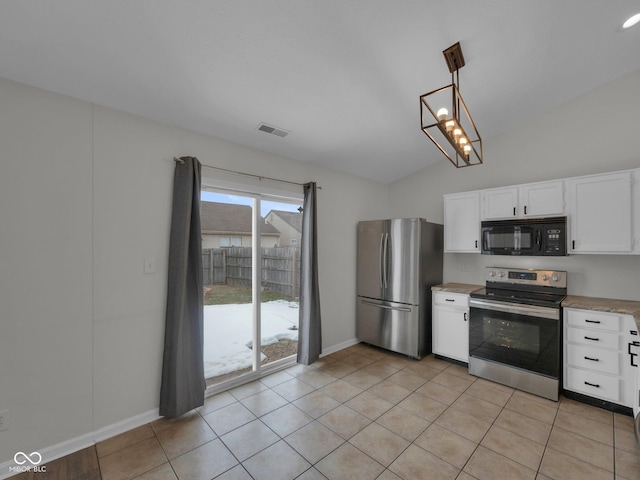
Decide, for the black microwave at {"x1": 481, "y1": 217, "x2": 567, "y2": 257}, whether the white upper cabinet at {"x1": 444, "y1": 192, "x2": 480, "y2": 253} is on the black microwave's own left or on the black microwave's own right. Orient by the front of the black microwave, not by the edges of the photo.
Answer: on the black microwave's own right

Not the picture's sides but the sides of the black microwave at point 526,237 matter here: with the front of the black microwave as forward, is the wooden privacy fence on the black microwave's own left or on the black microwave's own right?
on the black microwave's own right

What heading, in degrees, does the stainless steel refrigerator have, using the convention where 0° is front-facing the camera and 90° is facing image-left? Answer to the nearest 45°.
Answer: approximately 45°

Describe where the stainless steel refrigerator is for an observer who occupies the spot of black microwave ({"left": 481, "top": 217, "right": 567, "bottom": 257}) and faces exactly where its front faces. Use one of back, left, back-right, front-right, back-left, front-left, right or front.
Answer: right

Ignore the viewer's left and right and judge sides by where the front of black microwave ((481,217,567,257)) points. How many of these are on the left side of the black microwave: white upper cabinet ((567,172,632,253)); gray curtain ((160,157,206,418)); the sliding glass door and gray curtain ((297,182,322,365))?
1

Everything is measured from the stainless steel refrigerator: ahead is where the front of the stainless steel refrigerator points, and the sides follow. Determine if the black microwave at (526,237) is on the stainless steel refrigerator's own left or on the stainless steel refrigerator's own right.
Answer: on the stainless steel refrigerator's own left

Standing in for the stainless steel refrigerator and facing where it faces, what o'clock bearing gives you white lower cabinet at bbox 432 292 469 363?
The white lower cabinet is roughly at 8 o'clock from the stainless steel refrigerator.

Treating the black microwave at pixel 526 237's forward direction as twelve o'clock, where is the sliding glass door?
The sliding glass door is roughly at 2 o'clock from the black microwave.

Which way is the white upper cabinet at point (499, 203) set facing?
toward the camera

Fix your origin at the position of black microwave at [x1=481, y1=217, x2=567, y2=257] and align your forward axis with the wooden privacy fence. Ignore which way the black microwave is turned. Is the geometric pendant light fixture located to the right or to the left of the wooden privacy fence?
left
